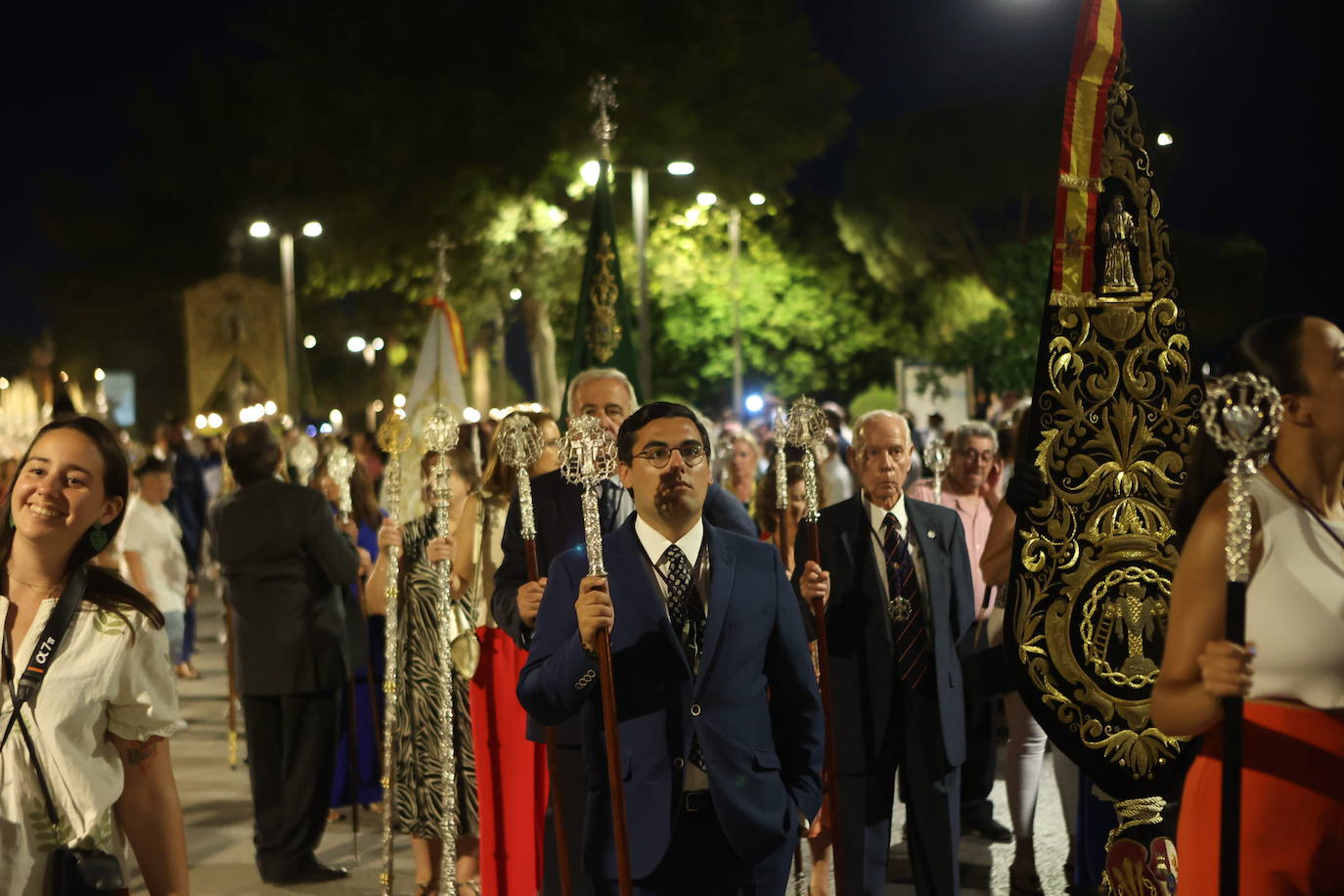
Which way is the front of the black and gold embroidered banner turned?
toward the camera

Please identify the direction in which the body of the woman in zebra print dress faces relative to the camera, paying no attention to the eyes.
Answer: toward the camera

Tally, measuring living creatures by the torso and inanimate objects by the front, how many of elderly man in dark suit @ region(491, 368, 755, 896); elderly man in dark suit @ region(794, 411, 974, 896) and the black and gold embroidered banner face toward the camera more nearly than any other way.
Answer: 3

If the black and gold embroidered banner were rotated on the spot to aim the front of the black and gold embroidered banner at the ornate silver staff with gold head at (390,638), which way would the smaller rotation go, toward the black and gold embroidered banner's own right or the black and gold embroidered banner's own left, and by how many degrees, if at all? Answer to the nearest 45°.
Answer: approximately 135° to the black and gold embroidered banner's own right

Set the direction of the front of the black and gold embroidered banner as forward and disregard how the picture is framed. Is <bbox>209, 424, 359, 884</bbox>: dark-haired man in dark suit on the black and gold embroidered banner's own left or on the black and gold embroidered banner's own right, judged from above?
on the black and gold embroidered banner's own right

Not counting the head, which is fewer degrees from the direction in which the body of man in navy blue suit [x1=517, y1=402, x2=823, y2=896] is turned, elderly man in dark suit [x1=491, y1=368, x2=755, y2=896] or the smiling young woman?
the smiling young woman

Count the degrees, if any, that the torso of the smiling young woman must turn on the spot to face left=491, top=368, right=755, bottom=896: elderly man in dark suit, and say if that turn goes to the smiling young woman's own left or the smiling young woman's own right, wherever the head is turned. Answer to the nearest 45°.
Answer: approximately 180°

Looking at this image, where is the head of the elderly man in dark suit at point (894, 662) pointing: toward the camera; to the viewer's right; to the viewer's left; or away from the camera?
toward the camera

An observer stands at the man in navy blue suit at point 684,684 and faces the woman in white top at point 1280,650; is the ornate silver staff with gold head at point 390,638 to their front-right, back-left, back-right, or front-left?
back-left

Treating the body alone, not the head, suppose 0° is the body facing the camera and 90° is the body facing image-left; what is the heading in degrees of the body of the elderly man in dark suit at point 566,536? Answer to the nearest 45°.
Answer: approximately 0°

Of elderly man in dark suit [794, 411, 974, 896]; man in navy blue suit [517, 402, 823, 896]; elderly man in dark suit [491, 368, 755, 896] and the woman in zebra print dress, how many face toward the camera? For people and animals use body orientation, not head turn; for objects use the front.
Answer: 4

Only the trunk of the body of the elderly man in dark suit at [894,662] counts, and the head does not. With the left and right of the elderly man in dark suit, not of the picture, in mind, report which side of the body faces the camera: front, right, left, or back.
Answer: front

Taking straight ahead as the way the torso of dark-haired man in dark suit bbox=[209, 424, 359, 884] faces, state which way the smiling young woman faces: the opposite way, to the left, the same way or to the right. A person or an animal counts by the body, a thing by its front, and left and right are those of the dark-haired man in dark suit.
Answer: the opposite way

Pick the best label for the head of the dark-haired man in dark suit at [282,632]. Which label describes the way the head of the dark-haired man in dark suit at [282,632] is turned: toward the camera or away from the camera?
away from the camera

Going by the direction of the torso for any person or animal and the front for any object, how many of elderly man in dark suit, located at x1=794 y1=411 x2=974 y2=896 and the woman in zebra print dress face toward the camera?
2
